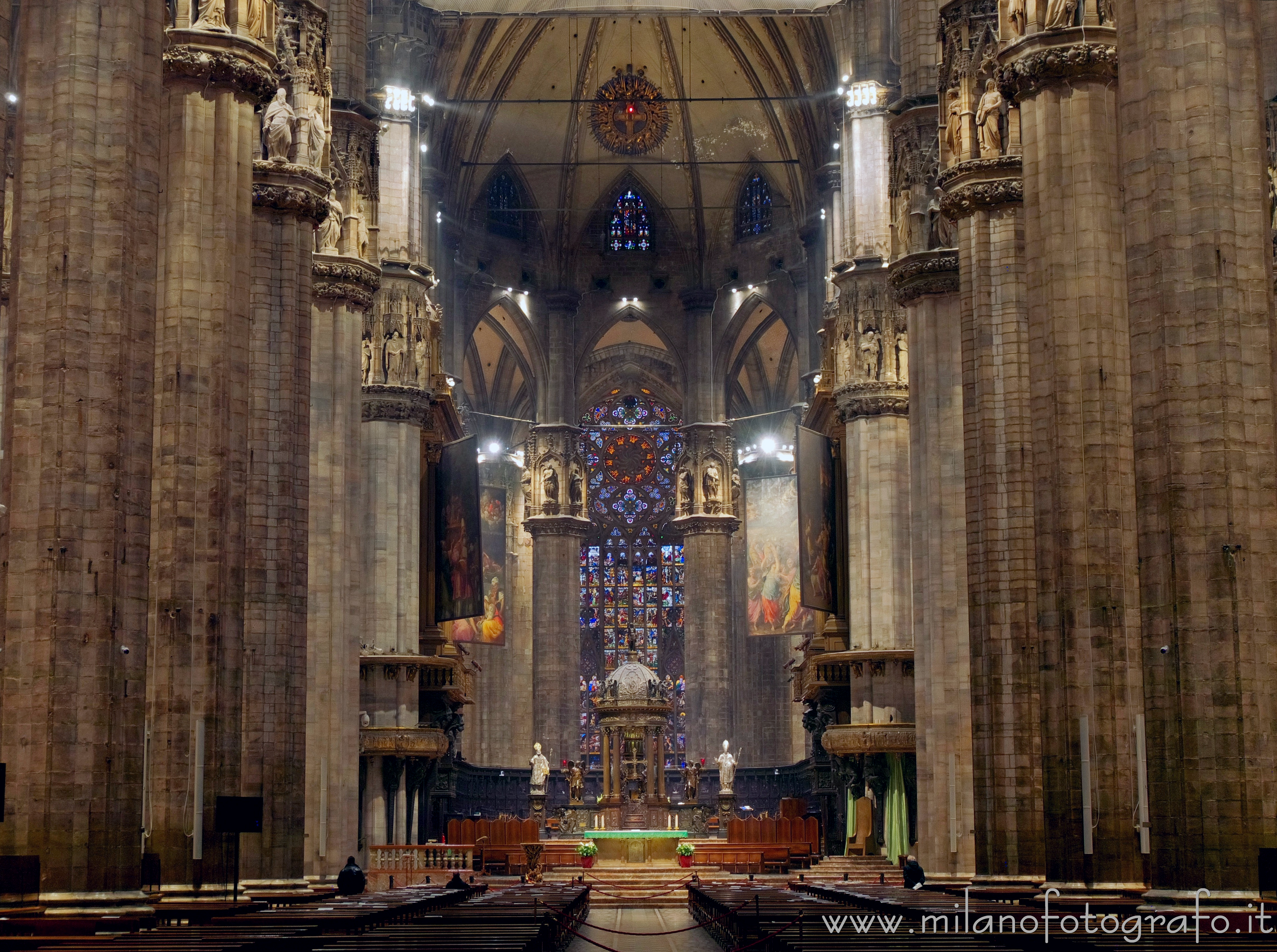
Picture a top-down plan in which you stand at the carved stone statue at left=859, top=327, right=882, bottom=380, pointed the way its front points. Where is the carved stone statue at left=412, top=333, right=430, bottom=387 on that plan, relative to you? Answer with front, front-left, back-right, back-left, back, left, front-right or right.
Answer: right

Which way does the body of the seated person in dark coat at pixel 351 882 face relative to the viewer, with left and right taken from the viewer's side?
facing away from the viewer

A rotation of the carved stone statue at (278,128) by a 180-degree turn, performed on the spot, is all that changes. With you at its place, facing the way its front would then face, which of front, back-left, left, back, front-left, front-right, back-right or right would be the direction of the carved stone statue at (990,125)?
right

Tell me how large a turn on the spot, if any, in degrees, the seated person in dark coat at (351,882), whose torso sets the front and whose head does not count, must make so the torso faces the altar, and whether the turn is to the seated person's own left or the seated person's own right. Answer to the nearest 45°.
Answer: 0° — they already face it

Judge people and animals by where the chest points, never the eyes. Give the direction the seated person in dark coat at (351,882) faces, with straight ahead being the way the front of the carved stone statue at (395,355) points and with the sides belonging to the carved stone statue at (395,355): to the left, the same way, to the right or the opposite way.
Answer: the opposite way

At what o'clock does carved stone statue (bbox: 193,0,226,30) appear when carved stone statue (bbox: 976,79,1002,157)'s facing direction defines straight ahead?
carved stone statue (bbox: 193,0,226,30) is roughly at 2 o'clock from carved stone statue (bbox: 976,79,1002,157).

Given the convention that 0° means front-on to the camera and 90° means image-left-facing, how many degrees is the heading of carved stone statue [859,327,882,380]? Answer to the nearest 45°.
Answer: approximately 0°

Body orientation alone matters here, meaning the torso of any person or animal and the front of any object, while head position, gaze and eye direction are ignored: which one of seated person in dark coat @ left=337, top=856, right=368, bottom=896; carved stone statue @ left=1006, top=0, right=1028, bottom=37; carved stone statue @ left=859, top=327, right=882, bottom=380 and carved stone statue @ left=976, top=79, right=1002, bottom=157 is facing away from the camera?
the seated person in dark coat

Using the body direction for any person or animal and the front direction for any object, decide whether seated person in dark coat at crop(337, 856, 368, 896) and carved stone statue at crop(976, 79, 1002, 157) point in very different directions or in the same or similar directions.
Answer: very different directions
